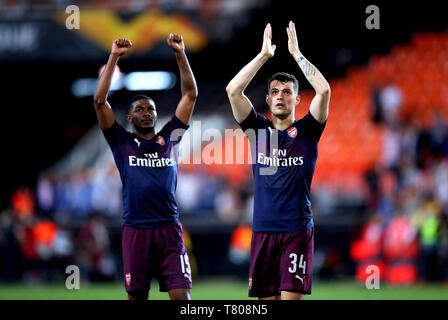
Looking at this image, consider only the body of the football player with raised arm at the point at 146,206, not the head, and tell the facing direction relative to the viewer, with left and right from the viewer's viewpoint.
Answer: facing the viewer

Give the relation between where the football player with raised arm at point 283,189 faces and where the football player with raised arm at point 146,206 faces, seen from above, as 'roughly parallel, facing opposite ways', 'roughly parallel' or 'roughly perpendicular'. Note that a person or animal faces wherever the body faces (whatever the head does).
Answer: roughly parallel

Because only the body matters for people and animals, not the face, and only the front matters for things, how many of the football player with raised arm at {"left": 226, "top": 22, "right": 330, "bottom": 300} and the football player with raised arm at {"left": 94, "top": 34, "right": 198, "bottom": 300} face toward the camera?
2

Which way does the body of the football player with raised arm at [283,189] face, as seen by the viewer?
toward the camera

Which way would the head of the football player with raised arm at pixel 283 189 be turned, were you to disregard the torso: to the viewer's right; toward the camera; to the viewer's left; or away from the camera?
toward the camera

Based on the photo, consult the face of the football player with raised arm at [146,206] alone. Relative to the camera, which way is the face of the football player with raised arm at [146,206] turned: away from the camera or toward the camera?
toward the camera

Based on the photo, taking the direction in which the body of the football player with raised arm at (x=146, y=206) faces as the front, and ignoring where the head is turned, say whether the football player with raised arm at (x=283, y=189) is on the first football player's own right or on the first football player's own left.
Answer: on the first football player's own left

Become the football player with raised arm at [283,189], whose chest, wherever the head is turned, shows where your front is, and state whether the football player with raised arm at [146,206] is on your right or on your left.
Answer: on your right
